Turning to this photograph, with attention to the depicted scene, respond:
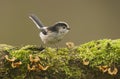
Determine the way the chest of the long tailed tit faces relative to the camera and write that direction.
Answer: to the viewer's right
